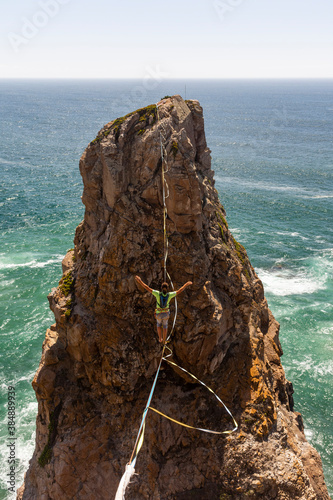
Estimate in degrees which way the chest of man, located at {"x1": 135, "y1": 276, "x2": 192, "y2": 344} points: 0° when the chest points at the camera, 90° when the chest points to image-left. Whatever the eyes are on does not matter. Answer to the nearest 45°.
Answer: approximately 180°
